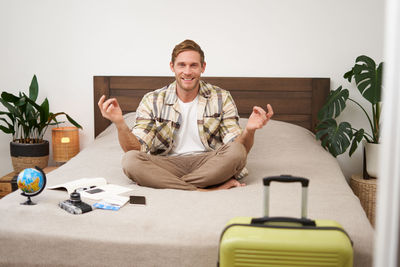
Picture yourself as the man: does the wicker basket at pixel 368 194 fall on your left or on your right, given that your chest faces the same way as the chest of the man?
on your left

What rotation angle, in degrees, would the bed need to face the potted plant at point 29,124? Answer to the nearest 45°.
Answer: approximately 135° to its right

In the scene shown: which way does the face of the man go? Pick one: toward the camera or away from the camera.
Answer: toward the camera

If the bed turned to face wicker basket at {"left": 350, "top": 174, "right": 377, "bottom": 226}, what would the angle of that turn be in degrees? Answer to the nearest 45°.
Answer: approximately 135° to its left

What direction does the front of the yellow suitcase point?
toward the camera

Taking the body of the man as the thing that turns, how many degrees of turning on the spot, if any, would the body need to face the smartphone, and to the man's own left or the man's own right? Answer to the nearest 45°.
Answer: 0° — they already face it

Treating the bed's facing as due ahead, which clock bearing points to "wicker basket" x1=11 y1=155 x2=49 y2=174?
The wicker basket is roughly at 5 o'clock from the bed.

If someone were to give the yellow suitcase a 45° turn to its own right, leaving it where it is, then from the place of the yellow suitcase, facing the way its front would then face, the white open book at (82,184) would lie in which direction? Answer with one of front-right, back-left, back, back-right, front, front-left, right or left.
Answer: right

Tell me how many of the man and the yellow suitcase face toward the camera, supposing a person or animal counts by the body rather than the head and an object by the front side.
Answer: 2

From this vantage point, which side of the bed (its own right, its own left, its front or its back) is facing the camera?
front

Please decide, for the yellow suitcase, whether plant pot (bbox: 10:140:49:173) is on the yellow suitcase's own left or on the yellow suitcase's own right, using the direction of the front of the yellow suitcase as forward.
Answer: on the yellow suitcase's own right

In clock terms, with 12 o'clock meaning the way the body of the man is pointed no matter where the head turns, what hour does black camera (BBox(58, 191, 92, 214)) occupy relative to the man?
The black camera is roughly at 1 o'clock from the man.

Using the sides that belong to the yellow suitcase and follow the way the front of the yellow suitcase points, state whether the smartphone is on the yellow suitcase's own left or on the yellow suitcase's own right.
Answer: on the yellow suitcase's own right

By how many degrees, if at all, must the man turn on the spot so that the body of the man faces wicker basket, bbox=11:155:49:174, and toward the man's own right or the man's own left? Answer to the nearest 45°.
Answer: approximately 135° to the man's own right

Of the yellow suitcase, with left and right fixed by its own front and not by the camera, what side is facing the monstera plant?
back

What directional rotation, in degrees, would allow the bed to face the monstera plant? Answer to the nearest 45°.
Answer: approximately 135° to its left
